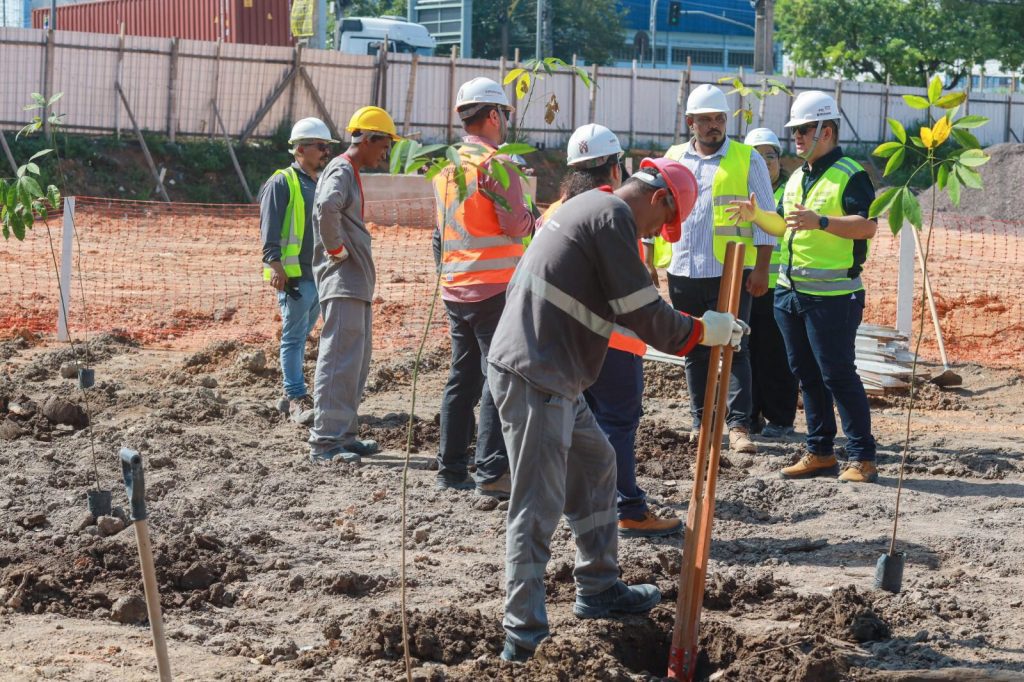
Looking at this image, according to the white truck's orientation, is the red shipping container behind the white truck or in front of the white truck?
behind

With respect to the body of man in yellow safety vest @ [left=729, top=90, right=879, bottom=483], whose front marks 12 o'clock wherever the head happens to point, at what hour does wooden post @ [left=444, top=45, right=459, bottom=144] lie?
The wooden post is roughly at 4 o'clock from the man in yellow safety vest.

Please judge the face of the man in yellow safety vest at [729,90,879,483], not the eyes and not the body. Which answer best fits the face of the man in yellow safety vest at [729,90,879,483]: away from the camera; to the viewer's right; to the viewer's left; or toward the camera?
to the viewer's left

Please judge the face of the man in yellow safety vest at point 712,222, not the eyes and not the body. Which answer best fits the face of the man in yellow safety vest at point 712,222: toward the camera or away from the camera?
toward the camera

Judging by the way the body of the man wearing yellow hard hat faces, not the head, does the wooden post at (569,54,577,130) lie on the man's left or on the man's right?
on the man's left

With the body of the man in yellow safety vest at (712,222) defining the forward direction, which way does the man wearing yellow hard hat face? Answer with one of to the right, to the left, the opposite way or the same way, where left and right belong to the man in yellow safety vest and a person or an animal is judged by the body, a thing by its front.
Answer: to the left

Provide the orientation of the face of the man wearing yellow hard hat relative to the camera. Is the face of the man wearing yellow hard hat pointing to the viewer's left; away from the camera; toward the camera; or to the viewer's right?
to the viewer's right

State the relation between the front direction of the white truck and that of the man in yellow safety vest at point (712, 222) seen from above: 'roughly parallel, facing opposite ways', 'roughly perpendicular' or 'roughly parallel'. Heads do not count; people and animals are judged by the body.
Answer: roughly perpendicular

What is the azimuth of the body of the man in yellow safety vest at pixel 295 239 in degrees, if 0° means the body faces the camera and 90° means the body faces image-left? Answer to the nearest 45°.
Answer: approximately 315°

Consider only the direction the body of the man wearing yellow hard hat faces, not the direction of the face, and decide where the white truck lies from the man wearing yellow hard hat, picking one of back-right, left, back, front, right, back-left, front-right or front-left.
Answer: left

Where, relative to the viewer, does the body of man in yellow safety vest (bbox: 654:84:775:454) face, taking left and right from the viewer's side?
facing the viewer

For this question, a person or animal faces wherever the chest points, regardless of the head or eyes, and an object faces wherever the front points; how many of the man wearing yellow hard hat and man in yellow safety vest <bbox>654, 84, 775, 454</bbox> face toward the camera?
1

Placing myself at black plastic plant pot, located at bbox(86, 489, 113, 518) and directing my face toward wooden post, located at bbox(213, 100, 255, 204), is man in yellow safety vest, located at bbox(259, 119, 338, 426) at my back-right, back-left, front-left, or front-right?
front-right

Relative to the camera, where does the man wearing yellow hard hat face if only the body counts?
to the viewer's right

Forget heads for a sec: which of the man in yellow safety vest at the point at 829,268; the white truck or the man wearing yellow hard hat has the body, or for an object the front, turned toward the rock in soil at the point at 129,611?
the man in yellow safety vest
